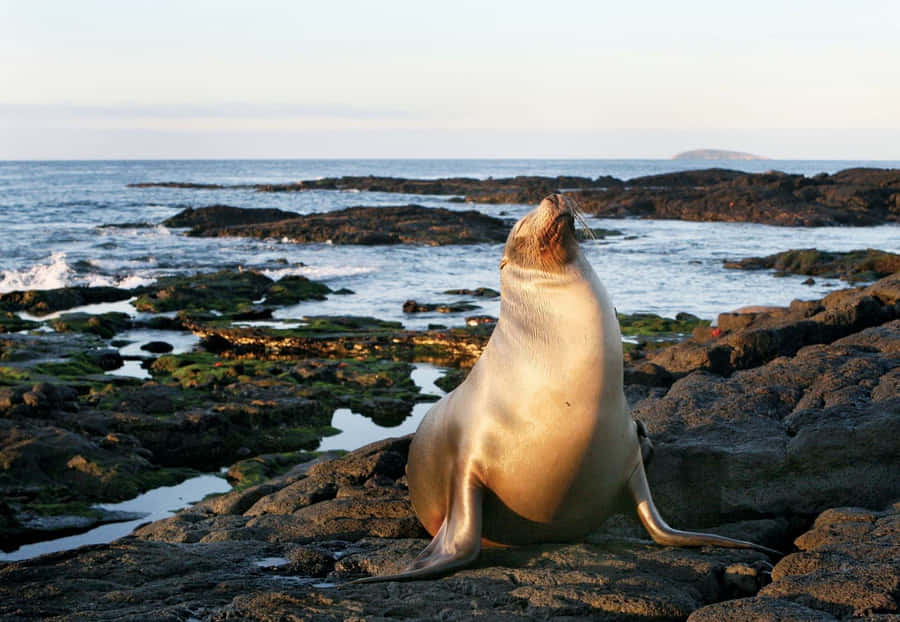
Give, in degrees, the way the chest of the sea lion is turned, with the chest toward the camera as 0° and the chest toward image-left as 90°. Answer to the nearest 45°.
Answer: approximately 315°

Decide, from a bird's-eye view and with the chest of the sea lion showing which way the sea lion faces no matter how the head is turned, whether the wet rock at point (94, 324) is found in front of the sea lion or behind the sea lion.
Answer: behind

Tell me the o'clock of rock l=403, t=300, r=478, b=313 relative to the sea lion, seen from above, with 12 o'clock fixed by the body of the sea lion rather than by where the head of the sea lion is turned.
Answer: The rock is roughly at 7 o'clock from the sea lion.

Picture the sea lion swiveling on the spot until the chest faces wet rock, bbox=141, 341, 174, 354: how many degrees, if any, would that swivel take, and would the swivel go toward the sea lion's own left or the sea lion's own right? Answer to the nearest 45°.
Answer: approximately 180°

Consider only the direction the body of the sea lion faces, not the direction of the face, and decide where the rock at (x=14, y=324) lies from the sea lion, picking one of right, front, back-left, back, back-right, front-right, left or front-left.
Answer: back

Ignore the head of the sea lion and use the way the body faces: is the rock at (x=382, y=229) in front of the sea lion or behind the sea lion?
behind

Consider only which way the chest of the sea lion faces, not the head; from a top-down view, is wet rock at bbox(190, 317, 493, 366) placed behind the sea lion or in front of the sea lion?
behind

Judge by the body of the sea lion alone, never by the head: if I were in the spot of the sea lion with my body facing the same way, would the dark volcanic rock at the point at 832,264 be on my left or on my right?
on my left
